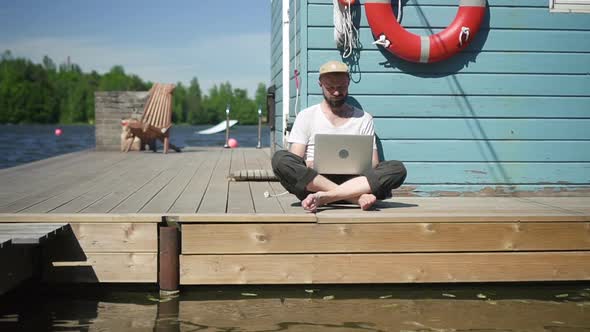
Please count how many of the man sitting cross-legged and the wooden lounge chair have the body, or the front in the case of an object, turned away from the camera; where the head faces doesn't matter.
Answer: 0

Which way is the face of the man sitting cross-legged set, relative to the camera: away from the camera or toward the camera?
toward the camera

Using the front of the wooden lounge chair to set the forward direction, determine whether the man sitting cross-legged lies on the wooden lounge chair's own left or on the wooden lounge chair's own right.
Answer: on the wooden lounge chair's own left

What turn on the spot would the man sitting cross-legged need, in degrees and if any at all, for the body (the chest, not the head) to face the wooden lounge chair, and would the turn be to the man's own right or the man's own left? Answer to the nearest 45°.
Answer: approximately 135° to the man's own right

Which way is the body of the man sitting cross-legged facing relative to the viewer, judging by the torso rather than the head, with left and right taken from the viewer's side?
facing the viewer
